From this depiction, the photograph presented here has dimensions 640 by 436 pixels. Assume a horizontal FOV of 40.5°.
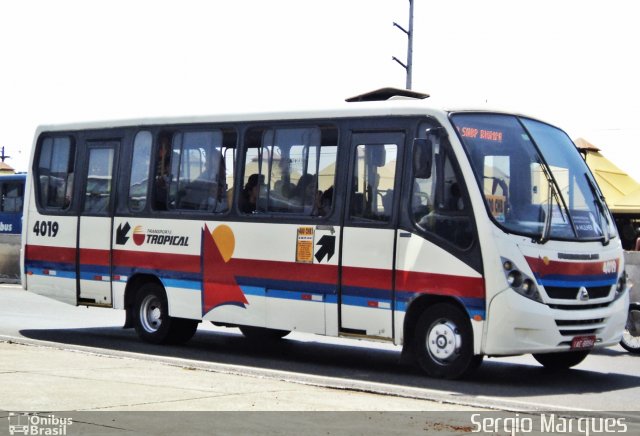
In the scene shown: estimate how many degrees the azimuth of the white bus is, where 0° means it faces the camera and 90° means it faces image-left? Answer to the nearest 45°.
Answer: approximately 315°
